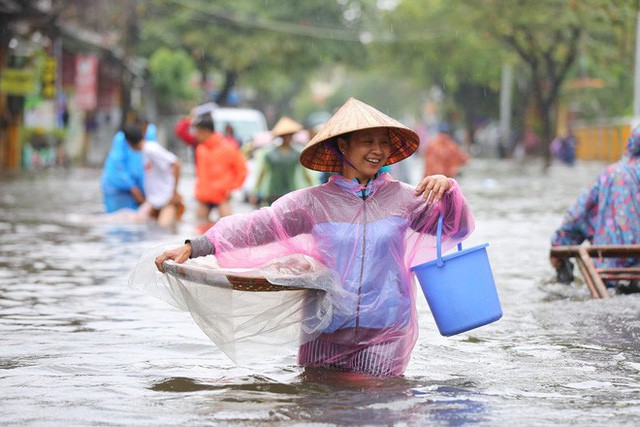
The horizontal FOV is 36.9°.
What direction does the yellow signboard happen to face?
toward the camera

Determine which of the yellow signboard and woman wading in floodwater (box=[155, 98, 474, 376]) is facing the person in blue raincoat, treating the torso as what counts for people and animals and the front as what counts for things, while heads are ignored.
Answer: the yellow signboard

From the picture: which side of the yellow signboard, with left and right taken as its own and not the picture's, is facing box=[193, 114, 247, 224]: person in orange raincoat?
front

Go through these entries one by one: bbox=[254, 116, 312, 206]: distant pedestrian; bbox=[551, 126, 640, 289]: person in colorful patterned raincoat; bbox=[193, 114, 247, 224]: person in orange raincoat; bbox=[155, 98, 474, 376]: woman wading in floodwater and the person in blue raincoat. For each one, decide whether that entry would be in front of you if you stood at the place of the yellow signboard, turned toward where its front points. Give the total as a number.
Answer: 5

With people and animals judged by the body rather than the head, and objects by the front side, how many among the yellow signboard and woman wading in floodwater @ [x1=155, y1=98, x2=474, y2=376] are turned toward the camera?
2

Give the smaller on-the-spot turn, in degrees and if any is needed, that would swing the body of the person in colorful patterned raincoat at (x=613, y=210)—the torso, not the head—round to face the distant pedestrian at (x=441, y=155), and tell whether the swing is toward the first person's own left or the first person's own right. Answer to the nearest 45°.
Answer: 0° — they already face them

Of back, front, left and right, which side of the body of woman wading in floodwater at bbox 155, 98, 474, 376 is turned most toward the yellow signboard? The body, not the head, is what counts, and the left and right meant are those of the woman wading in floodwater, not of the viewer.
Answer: back

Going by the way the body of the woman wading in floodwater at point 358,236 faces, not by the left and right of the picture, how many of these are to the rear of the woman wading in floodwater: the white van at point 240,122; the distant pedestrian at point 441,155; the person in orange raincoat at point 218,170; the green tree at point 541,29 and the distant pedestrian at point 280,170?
5

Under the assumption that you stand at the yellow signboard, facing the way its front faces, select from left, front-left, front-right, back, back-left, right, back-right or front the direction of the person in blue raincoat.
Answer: front

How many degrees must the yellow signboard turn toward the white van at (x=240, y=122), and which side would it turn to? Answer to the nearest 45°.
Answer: approximately 90° to its left

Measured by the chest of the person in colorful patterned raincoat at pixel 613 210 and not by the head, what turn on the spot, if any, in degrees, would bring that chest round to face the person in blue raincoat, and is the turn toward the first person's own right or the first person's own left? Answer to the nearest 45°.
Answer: approximately 45° to the first person's own left
